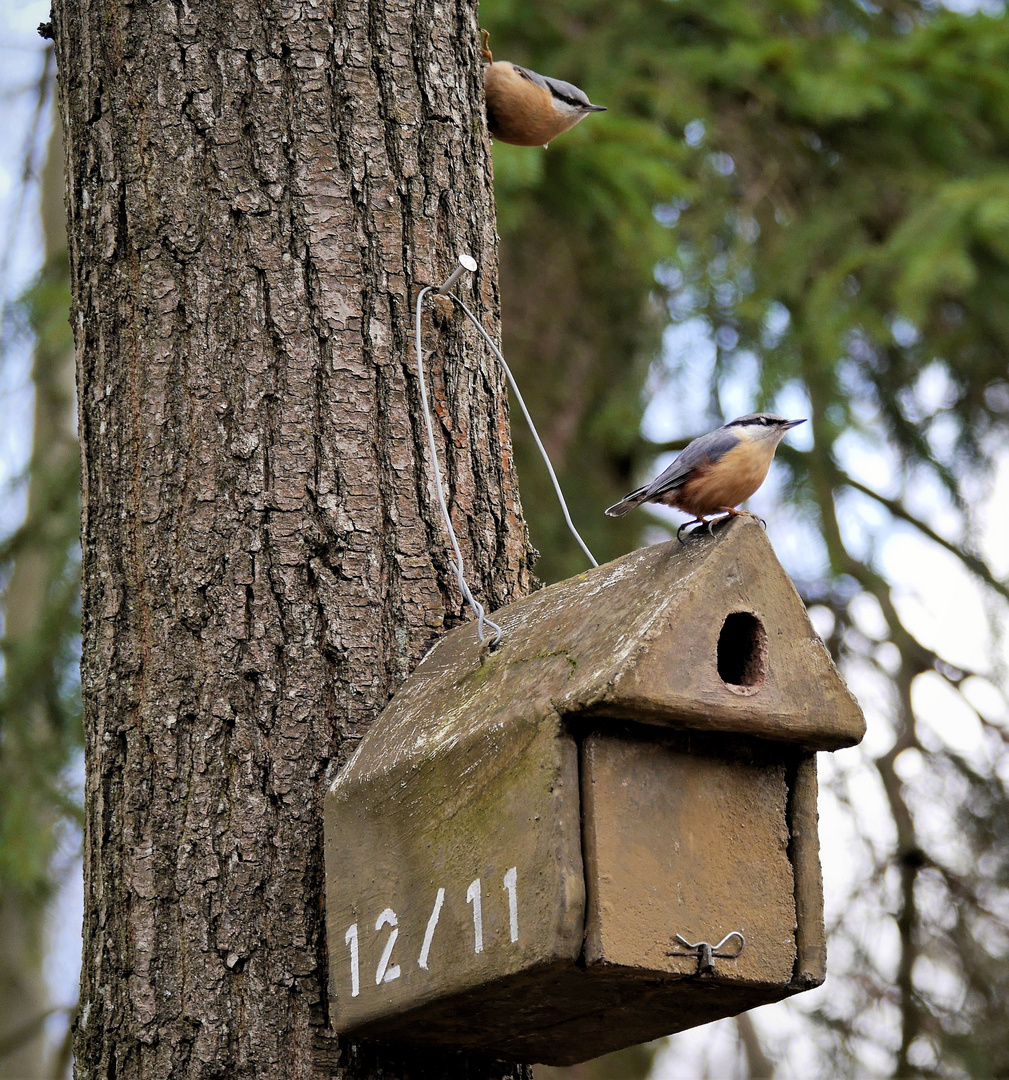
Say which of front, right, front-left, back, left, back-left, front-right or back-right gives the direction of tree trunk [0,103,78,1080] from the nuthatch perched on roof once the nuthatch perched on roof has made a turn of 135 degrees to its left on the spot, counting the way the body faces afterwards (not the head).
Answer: front

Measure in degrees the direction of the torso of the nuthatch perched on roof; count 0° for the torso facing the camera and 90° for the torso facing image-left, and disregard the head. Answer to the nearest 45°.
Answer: approximately 270°

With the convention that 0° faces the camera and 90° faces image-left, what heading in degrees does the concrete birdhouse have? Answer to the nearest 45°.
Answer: approximately 315°
